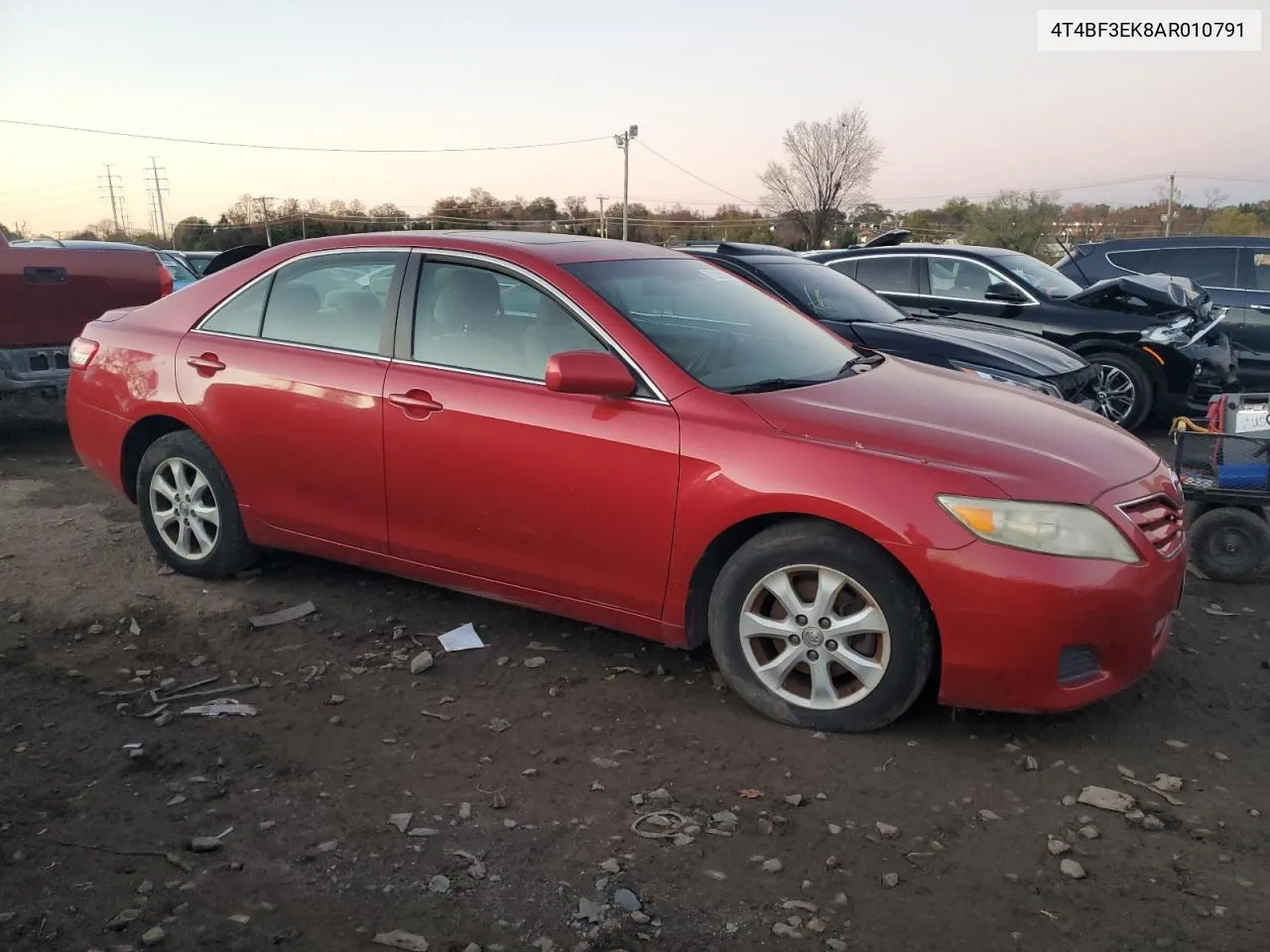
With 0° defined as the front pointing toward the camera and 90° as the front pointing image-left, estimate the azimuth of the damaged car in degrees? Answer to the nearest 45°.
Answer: approximately 315°

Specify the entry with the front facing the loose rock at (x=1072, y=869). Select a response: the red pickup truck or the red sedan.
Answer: the red sedan

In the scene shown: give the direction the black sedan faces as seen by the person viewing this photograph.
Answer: facing the viewer and to the right of the viewer

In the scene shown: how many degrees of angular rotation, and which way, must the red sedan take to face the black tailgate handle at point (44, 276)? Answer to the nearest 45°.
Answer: approximately 180°

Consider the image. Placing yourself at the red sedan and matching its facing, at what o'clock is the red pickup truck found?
The red pickup truck is roughly at 6 o'clock from the red sedan.

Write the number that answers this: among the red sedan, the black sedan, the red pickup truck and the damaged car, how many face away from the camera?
1

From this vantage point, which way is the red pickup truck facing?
away from the camera

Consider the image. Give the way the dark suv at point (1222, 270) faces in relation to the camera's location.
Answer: facing to the right of the viewer

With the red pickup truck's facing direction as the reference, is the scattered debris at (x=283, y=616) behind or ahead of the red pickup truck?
behind

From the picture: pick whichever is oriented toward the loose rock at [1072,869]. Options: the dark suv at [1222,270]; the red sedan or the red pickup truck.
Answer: the red sedan

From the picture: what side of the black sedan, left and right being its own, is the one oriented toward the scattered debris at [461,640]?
right

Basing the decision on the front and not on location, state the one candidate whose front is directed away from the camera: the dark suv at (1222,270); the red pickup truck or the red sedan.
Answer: the red pickup truck
